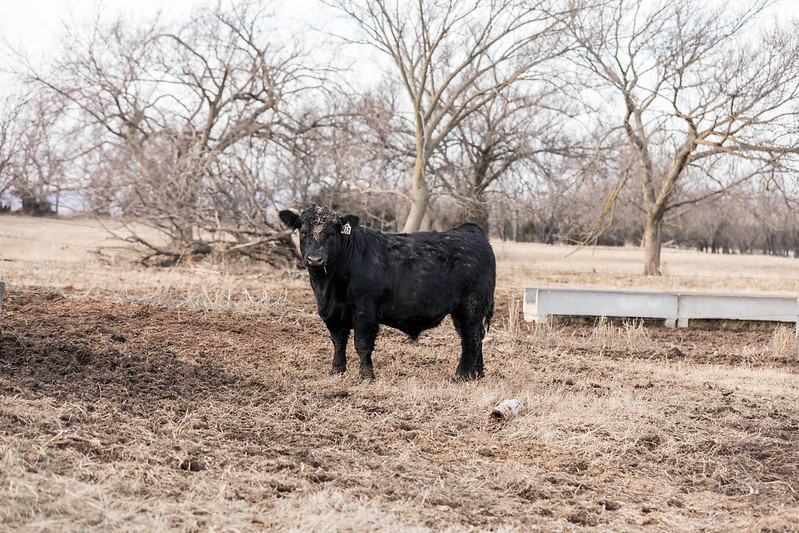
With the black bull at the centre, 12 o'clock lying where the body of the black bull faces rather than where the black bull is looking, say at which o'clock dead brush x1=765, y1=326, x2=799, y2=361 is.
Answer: The dead brush is roughly at 5 o'clock from the black bull.

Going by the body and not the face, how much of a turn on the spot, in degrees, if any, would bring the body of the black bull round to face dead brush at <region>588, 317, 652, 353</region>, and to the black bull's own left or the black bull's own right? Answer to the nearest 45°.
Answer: approximately 135° to the black bull's own right

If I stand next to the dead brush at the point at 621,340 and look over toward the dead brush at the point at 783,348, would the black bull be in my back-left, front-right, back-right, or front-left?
back-right

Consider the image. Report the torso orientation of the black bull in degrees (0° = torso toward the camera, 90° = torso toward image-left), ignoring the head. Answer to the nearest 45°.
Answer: approximately 90°
